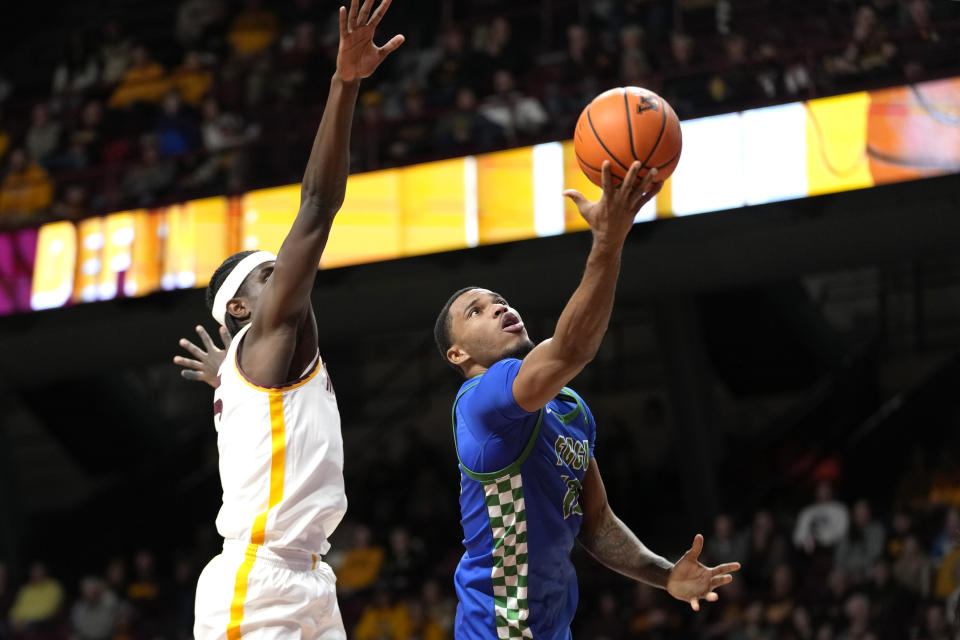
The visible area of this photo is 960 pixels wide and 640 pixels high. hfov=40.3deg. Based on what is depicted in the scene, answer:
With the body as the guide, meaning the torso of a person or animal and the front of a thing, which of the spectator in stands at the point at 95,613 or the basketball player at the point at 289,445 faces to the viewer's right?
the basketball player

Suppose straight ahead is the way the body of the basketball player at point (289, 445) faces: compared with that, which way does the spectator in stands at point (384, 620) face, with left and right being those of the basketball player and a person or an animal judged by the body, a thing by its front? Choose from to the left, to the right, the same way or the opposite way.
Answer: to the right

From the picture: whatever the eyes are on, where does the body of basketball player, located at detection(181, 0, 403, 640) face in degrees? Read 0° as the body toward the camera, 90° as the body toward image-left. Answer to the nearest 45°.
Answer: approximately 270°

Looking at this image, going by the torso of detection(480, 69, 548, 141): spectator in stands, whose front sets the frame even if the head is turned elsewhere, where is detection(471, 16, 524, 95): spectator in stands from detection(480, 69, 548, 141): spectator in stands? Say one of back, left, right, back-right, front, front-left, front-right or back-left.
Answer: back

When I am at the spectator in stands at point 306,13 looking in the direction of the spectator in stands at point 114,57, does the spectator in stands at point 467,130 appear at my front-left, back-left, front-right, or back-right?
back-left

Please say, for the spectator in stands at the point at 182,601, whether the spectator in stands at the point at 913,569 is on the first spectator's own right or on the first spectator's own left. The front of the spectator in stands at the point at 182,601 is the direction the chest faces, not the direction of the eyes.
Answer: on the first spectator's own left

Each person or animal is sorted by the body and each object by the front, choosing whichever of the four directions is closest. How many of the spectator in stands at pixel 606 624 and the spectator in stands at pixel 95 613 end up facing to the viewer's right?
0
